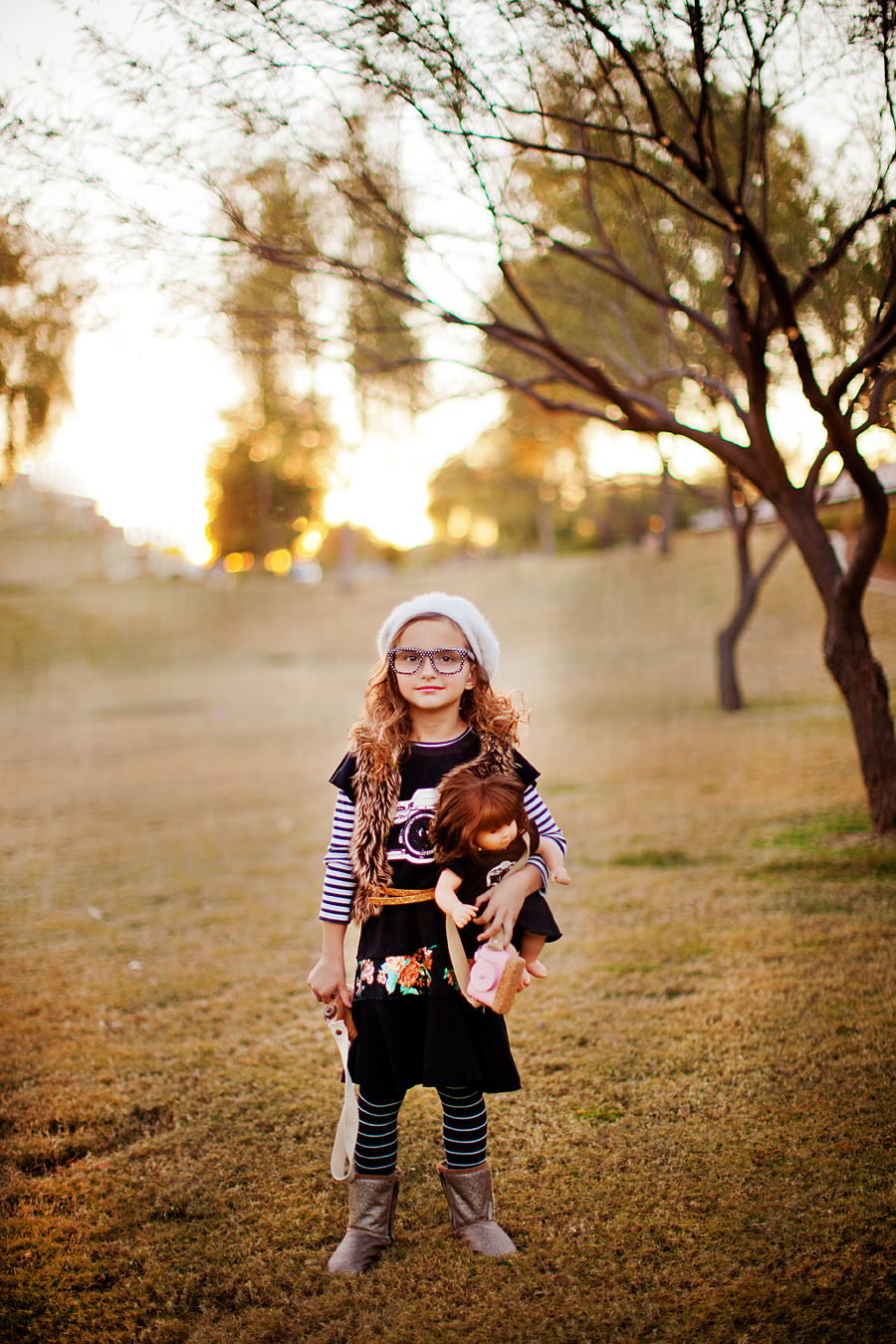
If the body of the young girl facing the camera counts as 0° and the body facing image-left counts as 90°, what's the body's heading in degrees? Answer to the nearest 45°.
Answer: approximately 0°

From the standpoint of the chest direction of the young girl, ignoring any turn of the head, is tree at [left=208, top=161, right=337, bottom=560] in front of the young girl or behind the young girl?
behind

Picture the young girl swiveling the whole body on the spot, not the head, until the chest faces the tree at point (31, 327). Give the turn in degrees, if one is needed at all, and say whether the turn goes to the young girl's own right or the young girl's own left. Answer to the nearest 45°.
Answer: approximately 135° to the young girl's own right

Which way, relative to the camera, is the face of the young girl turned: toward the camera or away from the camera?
toward the camera

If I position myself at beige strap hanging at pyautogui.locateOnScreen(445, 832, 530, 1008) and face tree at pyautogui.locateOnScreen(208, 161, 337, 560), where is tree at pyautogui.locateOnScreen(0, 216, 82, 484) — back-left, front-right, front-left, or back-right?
front-left
